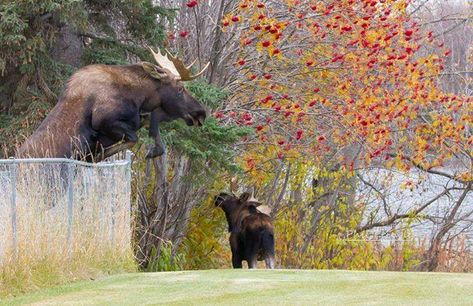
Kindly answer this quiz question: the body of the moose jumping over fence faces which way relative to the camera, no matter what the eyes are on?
to the viewer's right

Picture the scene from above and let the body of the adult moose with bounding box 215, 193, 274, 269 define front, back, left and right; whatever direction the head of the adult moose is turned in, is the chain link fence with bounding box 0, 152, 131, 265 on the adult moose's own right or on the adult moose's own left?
on the adult moose's own left

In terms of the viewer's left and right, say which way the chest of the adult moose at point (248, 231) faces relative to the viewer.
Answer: facing away from the viewer and to the left of the viewer

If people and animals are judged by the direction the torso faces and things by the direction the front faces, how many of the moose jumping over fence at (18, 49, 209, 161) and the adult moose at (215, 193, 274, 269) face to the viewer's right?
1

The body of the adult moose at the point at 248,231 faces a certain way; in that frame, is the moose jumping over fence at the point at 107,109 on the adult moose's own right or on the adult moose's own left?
on the adult moose's own left

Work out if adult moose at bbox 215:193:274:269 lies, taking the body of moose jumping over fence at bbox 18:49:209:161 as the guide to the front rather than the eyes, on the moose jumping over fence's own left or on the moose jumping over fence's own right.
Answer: on the moose jumping over fence's own left
